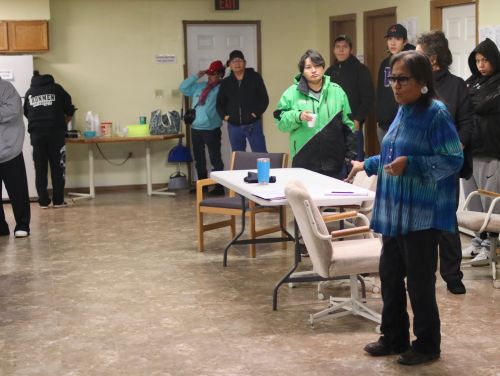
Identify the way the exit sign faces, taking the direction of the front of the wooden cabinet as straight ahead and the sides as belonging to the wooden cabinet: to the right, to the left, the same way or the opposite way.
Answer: the same way

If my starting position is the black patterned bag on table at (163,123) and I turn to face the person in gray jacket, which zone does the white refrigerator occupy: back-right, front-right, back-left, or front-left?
front-right

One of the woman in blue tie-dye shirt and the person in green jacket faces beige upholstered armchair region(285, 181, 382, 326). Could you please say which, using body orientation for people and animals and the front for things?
the person in green jacket

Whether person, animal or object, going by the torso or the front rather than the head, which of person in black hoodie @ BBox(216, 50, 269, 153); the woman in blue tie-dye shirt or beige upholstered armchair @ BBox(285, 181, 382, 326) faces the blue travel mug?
the person in black hoodie

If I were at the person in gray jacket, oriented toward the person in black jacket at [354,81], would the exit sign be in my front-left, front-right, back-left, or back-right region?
front-left

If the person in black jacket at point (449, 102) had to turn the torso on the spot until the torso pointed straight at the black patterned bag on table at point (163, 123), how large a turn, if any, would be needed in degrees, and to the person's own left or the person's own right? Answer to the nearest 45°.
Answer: approximately 90° to the person's own right

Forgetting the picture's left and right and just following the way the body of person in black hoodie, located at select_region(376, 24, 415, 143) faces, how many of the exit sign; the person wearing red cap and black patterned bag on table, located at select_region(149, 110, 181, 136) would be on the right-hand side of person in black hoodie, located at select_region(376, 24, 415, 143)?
3

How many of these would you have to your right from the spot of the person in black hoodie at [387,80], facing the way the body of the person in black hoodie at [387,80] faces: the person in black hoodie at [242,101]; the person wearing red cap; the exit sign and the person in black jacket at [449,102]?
3

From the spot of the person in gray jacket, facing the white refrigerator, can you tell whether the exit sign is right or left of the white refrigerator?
right

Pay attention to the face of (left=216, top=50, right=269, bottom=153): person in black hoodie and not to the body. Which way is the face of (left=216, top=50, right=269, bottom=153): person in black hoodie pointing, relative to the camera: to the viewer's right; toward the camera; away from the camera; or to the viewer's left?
toward the camera

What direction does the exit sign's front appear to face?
toward the camera

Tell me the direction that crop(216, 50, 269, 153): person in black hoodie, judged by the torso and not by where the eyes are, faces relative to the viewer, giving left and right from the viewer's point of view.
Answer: facing the viewer

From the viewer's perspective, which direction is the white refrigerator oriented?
toward the camera

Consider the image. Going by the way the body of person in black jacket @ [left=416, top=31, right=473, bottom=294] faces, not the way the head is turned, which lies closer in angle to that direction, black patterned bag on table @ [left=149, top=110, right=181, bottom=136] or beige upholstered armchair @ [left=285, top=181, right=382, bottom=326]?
the beige upholstered armchair

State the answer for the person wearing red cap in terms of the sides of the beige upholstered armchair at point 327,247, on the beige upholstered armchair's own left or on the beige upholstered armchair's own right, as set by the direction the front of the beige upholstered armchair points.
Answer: on the beige upholstered armchair's own left

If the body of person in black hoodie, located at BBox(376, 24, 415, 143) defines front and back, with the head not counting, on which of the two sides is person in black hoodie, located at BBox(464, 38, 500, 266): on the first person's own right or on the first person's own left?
on the first person's own left
